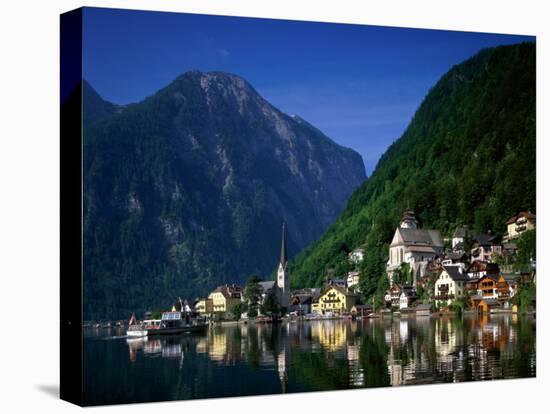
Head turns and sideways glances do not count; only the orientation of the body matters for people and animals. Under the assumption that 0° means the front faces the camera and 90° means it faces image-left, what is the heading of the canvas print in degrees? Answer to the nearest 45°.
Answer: approximately 315°
